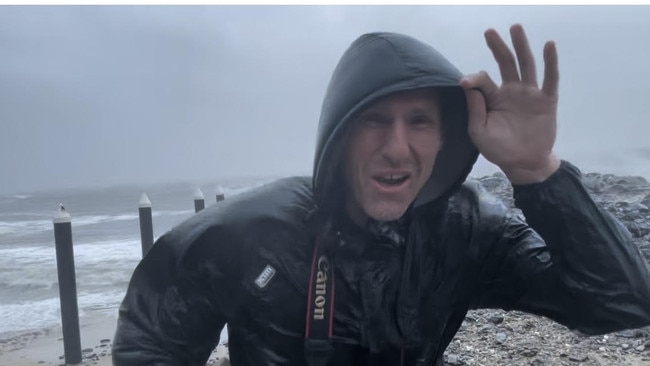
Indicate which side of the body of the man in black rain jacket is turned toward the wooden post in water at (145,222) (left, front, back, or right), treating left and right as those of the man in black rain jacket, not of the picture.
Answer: back

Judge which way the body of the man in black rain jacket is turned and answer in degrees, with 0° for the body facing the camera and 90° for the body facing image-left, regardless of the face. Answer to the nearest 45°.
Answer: approximately 0°

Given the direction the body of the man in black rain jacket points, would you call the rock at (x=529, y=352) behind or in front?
behind

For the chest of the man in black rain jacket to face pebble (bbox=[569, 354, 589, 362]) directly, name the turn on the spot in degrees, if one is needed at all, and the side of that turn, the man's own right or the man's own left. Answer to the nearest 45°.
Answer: approximately 135° to the man's own left

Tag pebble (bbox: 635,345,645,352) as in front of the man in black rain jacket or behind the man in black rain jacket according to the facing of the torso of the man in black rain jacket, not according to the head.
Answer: behind

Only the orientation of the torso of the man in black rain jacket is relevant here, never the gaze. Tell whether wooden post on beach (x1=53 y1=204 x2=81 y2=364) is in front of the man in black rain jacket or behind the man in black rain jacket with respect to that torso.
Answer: behind

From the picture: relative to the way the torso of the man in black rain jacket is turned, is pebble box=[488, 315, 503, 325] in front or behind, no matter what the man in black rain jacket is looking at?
behind

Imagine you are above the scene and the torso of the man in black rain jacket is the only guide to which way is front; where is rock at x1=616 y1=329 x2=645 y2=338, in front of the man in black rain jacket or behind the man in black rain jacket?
behind
